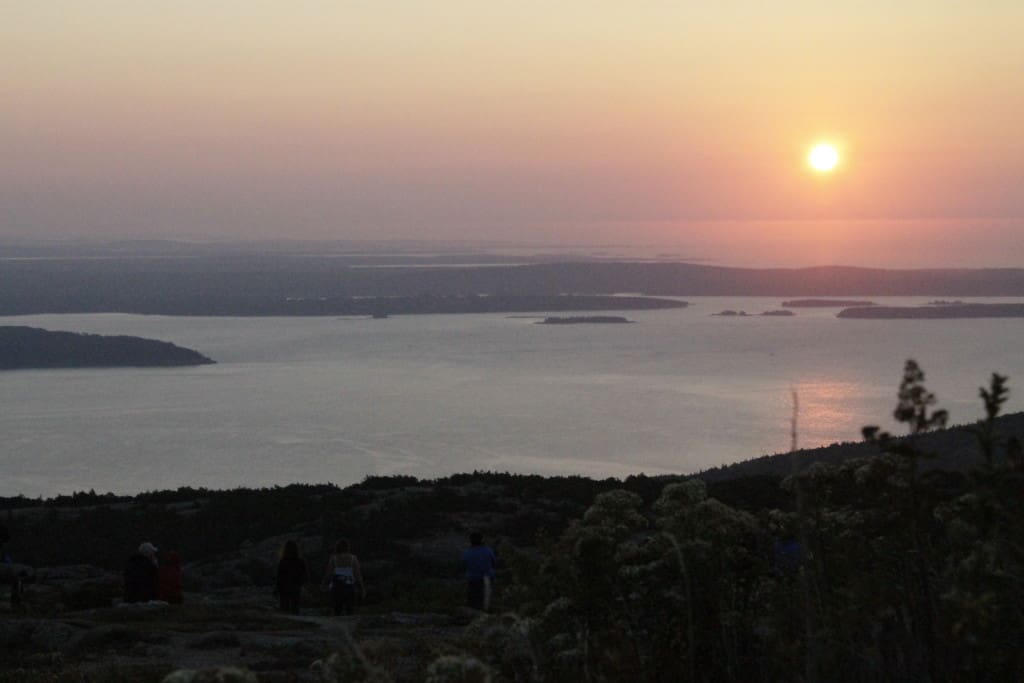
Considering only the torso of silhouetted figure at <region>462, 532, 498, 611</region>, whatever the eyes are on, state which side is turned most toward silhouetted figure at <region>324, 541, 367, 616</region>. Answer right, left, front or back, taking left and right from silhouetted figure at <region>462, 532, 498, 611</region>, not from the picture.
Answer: left

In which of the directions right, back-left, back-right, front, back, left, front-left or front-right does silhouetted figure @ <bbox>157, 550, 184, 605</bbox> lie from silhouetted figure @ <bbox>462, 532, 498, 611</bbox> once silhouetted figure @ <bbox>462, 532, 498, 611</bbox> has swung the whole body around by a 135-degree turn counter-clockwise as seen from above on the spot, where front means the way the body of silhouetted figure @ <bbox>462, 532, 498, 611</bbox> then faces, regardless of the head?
front-right

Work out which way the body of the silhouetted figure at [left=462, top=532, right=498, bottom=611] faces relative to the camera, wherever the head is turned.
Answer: away from the camera

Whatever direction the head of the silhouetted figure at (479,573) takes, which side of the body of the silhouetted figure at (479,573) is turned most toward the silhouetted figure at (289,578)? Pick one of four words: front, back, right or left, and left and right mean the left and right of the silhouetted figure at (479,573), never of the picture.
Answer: left

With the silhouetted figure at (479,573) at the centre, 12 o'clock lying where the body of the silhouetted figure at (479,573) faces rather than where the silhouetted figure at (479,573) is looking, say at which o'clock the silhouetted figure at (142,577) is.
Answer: the silhouetted figure at (142,577) is roughly at 9 o'clock from the silhouetted figure at (479,573).
